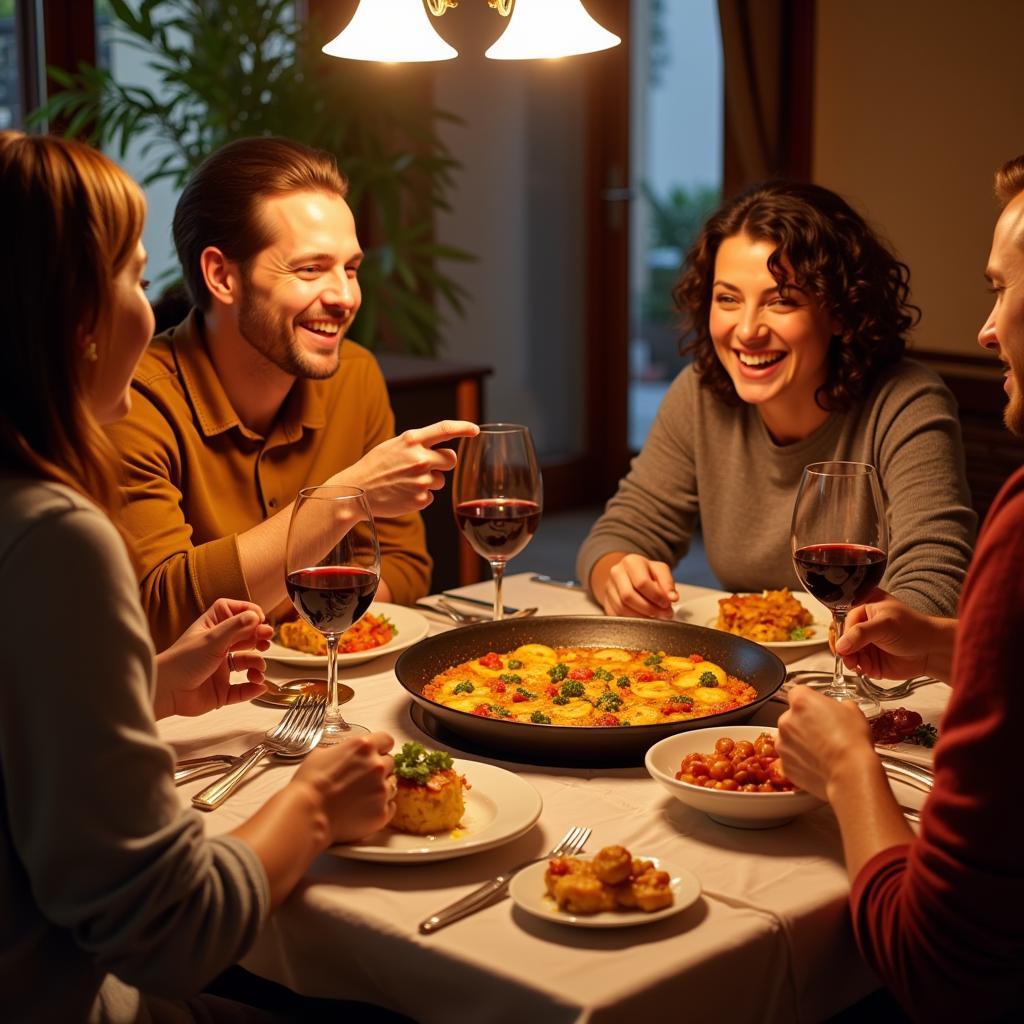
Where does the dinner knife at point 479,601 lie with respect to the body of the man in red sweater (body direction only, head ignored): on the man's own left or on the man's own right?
on the man's own right

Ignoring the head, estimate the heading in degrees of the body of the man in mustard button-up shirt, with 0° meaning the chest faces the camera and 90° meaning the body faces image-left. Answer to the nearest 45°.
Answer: approximately 315°

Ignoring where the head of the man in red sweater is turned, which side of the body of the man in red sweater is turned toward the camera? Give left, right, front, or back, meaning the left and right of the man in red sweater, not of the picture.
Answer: left

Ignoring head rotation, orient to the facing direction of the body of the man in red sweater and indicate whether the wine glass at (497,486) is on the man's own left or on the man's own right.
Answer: on the man's own right

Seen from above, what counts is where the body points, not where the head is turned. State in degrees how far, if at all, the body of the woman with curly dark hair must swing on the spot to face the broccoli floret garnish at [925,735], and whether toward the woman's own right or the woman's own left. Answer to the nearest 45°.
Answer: approximately 45° to the woman's own left

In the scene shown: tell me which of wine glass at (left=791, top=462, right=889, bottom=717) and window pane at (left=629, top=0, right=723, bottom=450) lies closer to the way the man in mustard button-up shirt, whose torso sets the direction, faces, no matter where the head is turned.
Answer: the wine glass

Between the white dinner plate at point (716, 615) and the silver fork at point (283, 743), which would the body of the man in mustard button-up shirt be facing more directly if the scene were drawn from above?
the white dinner plate

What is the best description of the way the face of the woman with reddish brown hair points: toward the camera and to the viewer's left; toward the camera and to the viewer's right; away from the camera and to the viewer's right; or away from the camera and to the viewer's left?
away from the camera and to the viewer's right
